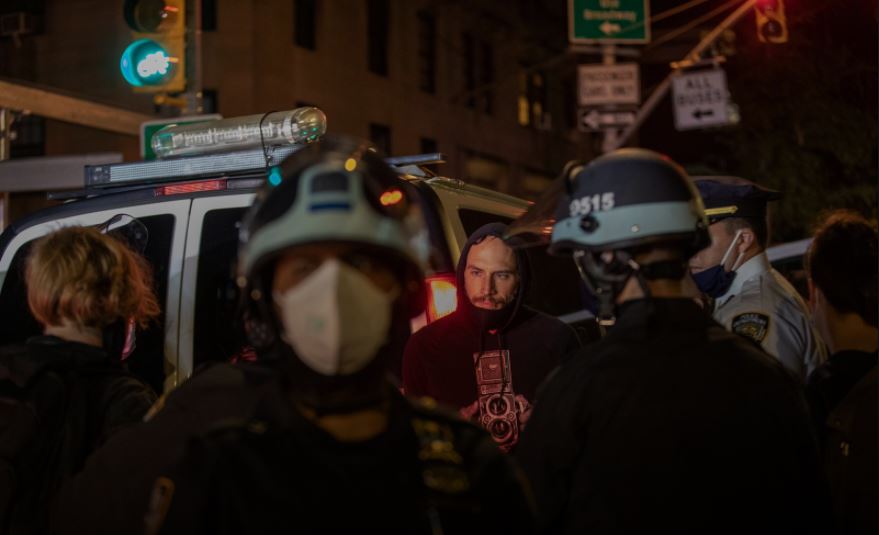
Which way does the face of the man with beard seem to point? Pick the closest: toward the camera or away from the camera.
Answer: toward the camera

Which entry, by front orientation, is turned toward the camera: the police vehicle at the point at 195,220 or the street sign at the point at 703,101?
the street sign

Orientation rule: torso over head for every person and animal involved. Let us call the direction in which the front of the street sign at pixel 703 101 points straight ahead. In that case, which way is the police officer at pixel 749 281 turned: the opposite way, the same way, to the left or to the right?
to the right

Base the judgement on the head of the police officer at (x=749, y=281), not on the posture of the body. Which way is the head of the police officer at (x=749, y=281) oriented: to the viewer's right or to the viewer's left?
to the viewer's left

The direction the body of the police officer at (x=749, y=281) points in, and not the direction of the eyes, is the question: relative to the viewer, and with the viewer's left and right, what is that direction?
facing to the left of the viewer

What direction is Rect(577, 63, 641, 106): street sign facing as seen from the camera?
toward the camera

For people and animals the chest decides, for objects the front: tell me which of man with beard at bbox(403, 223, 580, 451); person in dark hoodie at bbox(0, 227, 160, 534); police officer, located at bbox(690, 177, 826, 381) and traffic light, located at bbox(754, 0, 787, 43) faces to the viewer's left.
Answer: the police officer

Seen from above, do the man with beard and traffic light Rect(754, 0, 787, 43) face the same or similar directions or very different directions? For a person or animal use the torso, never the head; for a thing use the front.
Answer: same or similar directions

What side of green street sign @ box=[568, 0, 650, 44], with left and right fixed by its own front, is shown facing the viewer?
front

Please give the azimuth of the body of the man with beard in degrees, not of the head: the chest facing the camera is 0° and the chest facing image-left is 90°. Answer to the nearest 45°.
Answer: approximately 0°

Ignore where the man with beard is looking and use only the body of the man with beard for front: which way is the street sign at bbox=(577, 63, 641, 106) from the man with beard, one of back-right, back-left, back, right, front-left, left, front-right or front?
back

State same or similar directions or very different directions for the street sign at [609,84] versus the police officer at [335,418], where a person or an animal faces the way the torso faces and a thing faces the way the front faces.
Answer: same or similar directions

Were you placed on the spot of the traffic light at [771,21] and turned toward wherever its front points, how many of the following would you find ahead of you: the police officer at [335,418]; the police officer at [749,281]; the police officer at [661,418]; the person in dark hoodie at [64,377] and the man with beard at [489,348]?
5
